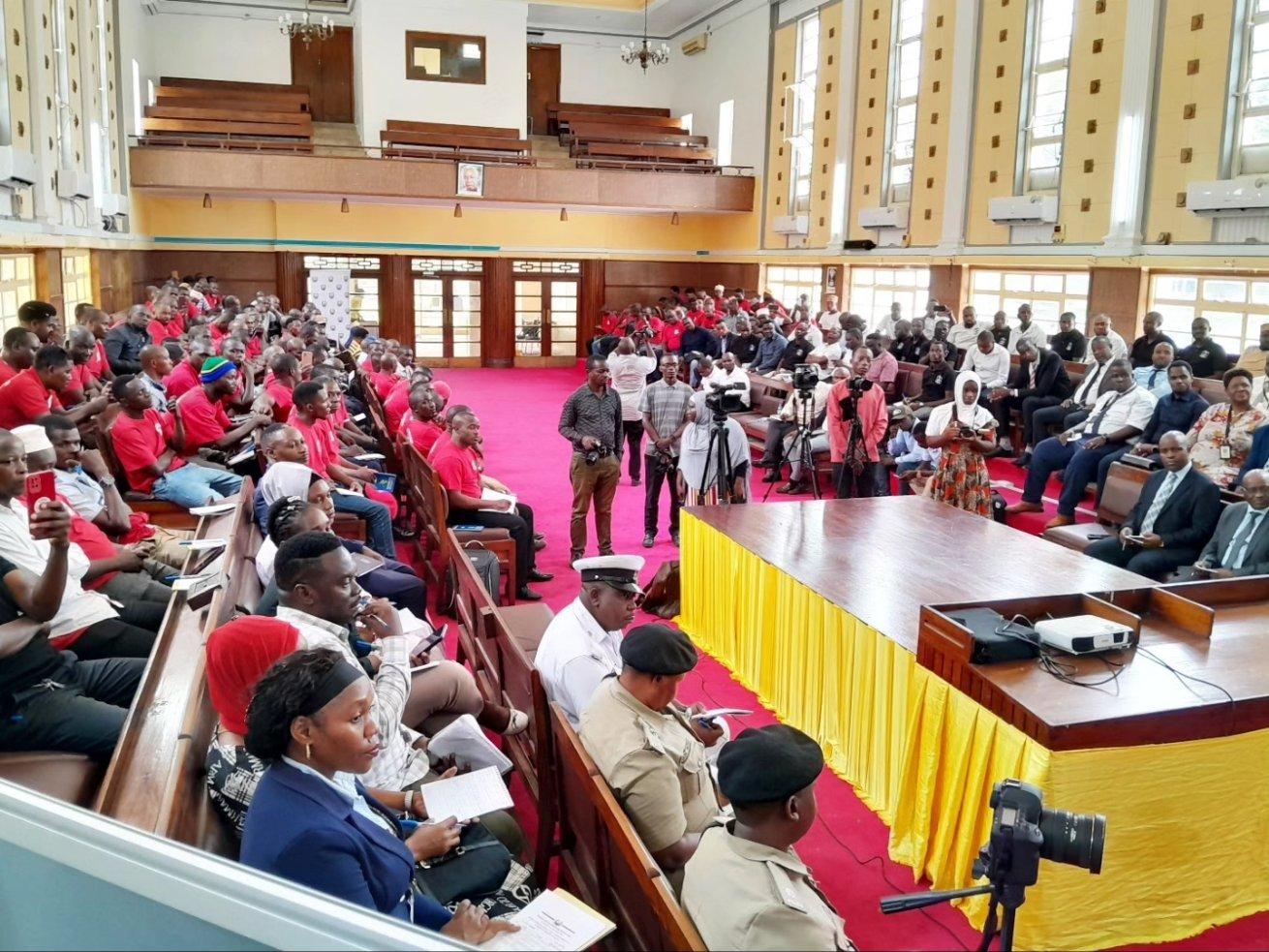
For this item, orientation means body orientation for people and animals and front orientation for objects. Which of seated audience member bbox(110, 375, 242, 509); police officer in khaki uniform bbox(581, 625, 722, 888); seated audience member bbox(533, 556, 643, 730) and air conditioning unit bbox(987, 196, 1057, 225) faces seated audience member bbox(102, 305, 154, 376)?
the air conditioning unit

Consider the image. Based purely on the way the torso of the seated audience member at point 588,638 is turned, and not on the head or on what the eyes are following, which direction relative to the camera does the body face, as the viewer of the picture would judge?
to the viewer's right

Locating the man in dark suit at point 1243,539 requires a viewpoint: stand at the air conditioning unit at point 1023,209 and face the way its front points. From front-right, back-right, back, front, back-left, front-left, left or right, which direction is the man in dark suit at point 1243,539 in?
front-left

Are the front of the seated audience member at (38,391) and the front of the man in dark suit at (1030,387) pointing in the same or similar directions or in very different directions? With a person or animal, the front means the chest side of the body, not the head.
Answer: very different directions

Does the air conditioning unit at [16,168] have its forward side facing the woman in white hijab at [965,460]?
yes

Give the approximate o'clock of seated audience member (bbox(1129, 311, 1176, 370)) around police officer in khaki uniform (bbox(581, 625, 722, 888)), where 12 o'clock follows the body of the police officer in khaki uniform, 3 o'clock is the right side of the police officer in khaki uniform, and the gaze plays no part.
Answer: The seated audience member is roughly at 10 o'clock from the police officer in khaki uniform.

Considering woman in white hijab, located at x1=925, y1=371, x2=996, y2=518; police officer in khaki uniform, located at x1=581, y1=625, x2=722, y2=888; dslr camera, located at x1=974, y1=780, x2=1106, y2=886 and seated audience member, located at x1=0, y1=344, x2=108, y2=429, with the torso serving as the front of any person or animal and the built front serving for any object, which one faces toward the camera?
the woman in white hijab

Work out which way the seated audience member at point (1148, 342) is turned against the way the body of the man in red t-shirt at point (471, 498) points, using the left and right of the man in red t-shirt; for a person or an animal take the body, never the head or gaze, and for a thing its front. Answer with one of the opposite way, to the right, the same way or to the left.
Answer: the opposite way

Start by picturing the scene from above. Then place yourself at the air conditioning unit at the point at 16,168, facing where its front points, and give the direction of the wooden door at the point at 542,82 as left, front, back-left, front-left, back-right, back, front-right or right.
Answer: left

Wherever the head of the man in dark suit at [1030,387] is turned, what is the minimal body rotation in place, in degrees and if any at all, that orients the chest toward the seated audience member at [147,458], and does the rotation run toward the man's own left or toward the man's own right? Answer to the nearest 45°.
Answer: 0° — they already face them

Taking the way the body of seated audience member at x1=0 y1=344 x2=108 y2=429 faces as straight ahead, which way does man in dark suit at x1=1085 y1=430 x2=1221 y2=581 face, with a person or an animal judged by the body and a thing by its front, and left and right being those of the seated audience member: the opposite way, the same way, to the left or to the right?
the opposite way

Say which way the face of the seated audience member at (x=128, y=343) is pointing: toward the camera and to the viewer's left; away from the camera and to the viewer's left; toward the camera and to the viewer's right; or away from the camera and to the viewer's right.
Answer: toward the camera and to the viewer's right

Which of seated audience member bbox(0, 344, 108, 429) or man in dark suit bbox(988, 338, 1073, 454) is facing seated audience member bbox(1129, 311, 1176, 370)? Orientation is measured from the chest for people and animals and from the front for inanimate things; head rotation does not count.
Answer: seated audience member bbox(0, 344, 108, 429)

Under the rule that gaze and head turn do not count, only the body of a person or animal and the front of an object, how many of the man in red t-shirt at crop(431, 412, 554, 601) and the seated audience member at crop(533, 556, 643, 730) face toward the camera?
0

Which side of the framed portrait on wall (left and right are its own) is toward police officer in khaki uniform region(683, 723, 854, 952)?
front

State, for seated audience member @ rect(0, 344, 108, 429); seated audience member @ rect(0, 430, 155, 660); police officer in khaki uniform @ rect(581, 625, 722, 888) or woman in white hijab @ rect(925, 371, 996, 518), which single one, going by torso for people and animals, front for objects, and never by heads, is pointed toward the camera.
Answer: the woman in white hijab

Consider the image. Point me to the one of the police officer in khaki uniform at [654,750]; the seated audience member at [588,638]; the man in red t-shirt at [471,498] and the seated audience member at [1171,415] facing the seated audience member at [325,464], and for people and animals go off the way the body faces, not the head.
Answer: the seated audience member at [1171,415]
